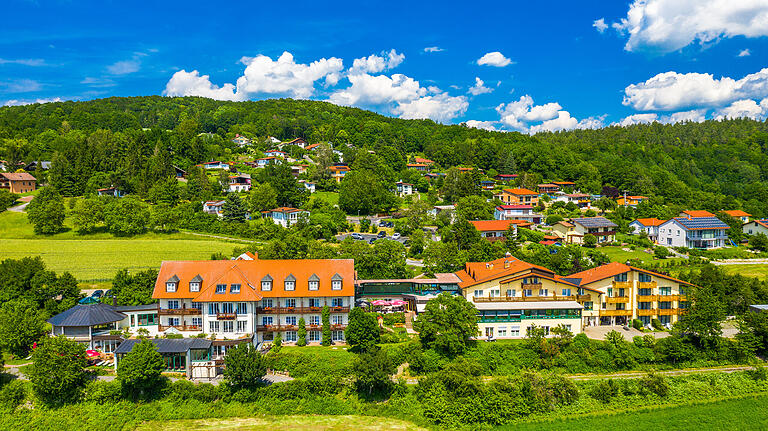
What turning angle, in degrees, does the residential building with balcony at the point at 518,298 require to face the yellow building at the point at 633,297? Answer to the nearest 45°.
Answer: approximately 90° to its left

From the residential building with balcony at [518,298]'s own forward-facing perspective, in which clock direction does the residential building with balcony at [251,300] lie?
the residential building with balcony at [251,300] is roughly at 2 o'clock from the residential building with balcony at [518,298].

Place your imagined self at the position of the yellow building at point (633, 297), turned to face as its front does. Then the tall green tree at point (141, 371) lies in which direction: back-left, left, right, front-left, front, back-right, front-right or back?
front-right

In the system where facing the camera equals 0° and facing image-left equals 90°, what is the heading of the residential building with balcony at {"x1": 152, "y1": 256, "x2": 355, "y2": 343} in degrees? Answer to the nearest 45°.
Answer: approximately 0°

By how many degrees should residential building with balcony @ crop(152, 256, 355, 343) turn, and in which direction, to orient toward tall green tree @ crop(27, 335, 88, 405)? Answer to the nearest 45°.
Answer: approximately 45° to its right

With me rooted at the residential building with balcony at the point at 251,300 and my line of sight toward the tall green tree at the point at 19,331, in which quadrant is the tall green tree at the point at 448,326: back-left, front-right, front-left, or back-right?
back-left

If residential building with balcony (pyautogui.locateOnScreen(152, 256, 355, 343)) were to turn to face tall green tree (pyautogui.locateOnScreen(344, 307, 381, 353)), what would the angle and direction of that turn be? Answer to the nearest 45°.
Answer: approximately 45° to its left

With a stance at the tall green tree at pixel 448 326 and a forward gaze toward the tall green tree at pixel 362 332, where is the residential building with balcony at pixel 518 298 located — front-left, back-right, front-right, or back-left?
back-right

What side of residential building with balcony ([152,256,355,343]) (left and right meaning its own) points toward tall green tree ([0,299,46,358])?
right

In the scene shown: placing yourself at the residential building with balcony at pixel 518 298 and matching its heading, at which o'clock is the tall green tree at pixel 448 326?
The tall green tree is roughly at 1 o'clock from the residential building with balcony.

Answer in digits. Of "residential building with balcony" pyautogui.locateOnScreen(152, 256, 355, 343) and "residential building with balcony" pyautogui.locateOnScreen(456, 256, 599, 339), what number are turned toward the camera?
2

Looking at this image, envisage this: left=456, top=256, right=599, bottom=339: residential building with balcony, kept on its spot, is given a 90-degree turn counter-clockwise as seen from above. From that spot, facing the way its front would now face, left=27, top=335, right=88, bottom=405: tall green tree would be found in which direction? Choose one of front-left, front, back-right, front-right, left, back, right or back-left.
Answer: back-right

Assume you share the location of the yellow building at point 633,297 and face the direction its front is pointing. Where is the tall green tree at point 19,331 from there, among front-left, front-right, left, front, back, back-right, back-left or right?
front-right

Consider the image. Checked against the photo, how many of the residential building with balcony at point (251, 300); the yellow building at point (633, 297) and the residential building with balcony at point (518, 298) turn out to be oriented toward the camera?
3
